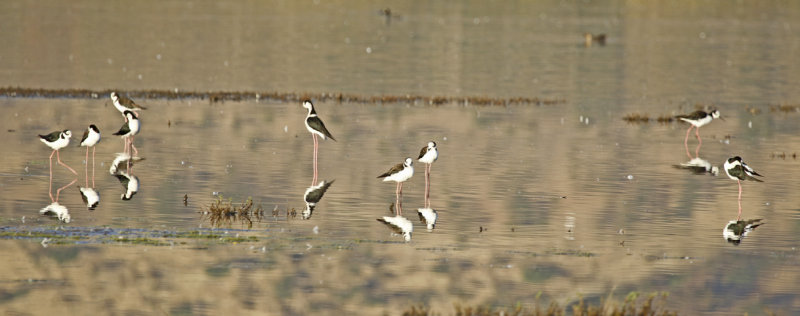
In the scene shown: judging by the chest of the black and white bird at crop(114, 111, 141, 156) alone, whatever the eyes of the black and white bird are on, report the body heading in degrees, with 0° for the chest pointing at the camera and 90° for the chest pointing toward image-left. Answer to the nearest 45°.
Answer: approximately 315°

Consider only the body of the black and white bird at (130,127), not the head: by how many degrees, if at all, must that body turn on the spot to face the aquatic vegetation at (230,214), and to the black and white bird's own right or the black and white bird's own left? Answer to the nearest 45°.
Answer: approximately 45° to the black and white bird's own right
